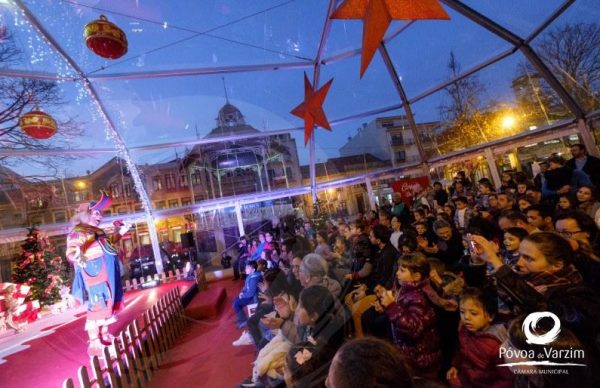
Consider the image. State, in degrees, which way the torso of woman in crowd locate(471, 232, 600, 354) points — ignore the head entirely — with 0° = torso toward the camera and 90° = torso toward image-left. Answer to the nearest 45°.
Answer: approximately 90°

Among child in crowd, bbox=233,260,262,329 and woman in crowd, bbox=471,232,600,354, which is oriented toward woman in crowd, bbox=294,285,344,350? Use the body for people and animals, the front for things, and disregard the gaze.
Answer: woman in crowd, bbox=471,232,600,354

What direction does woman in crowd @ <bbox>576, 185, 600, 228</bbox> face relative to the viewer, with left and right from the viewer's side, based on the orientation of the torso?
facing the viewer and to the left of the viewer

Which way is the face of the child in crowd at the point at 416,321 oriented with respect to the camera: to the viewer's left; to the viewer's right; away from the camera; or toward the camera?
to the viewer's left

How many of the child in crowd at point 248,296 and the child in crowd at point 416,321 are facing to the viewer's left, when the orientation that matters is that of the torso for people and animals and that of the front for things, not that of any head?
2

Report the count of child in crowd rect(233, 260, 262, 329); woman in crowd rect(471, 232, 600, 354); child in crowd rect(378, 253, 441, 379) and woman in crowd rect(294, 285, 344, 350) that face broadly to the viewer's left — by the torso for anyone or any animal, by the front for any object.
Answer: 4

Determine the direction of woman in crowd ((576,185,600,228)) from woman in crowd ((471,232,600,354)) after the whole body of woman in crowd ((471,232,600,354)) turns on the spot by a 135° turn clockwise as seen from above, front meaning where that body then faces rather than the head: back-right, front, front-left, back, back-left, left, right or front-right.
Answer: front-left

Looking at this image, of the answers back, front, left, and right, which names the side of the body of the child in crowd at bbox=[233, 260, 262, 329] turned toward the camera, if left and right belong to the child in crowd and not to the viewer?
left

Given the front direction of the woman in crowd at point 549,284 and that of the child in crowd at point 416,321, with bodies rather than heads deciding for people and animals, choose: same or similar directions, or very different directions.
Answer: same or similar directions

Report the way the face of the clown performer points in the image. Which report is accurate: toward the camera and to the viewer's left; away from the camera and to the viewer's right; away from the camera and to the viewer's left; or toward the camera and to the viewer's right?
toward the camera and to the viewer's right

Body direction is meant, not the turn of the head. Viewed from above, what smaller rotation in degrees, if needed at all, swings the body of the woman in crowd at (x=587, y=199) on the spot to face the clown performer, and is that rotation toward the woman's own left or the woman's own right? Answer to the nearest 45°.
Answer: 0° — they already face them

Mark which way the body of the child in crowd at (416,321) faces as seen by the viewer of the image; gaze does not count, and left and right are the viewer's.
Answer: facing to the left of the viewer

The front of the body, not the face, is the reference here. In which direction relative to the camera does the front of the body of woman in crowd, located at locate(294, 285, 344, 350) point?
to the viewer's left

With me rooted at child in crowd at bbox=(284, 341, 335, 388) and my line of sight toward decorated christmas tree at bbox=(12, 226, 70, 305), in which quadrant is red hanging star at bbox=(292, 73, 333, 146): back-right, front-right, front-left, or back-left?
front-right

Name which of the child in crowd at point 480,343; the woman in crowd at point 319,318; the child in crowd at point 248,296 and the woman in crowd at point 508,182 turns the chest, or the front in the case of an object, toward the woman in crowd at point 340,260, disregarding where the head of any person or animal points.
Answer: the woman in crowd at point 508,182

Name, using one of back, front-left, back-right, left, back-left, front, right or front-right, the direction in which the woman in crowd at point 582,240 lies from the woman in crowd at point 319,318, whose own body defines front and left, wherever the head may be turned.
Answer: back
